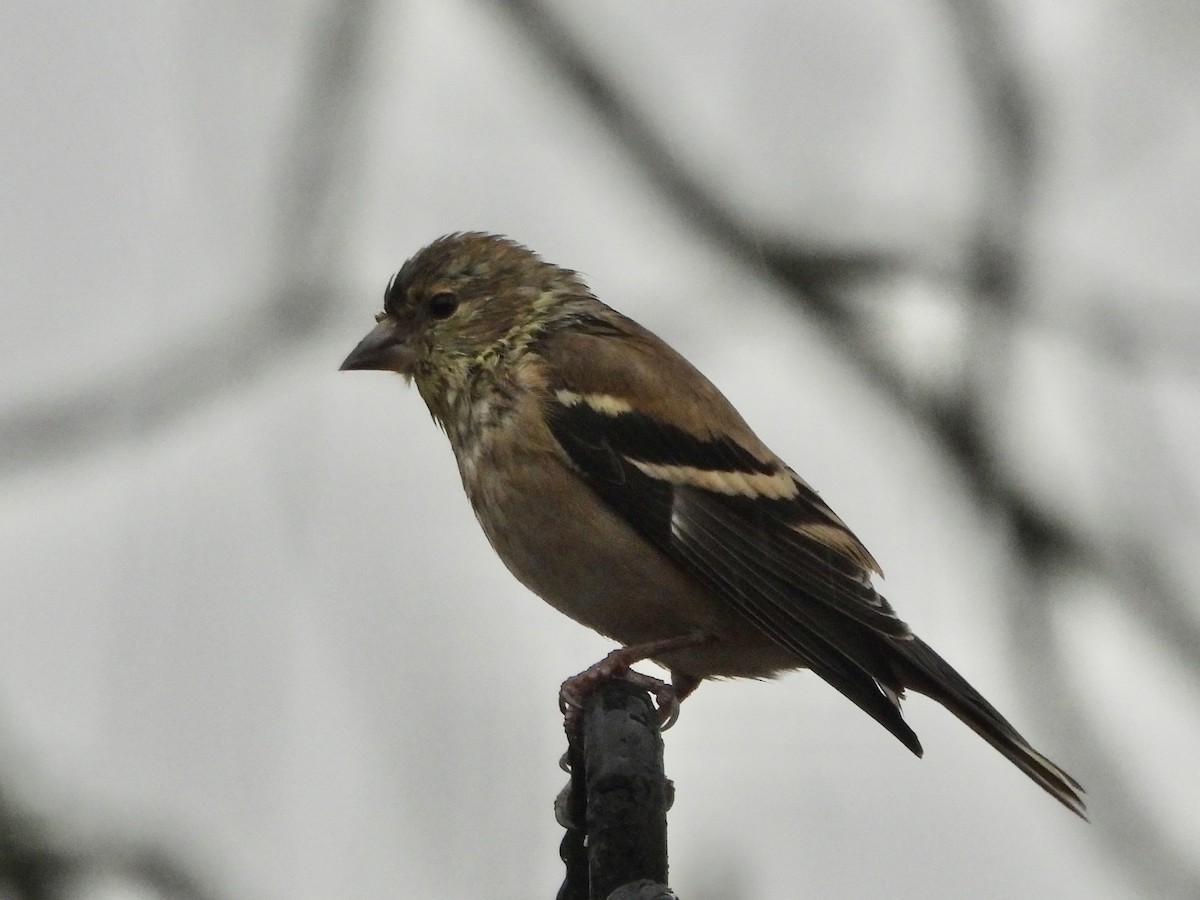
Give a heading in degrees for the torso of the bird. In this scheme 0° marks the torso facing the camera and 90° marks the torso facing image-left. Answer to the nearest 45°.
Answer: approximately 90°
